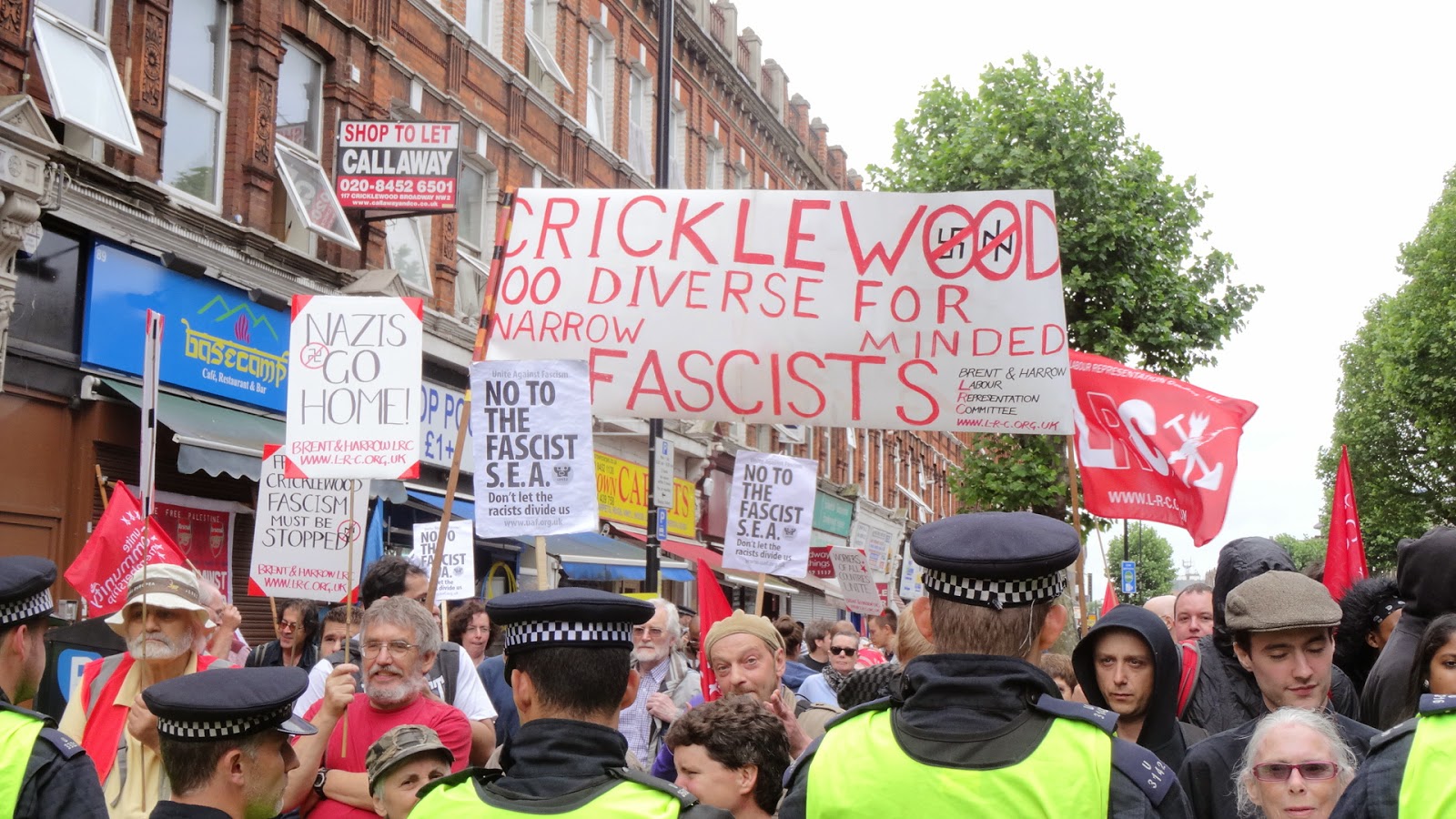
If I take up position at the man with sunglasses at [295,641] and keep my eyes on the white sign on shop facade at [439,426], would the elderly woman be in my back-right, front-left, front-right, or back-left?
back-right

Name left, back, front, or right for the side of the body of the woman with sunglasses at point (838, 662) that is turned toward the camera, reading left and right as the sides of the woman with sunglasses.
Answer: front

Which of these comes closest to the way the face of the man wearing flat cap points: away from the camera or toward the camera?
toward the camera

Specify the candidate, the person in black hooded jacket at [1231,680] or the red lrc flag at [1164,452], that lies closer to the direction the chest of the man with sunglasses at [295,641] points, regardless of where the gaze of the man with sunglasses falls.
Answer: the person in black hooded jacket

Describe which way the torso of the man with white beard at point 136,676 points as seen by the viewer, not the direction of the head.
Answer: toward the camera

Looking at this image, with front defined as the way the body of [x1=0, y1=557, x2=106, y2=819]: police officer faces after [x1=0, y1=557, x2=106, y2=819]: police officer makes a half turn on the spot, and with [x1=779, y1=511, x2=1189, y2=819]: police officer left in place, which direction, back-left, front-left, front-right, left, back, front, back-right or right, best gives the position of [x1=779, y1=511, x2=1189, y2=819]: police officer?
left

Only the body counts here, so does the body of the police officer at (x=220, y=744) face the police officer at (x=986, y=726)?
no

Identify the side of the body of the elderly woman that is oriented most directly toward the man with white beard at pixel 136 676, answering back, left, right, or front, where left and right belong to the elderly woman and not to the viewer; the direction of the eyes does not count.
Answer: right

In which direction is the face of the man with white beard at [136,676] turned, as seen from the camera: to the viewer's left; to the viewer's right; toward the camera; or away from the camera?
toward the camera

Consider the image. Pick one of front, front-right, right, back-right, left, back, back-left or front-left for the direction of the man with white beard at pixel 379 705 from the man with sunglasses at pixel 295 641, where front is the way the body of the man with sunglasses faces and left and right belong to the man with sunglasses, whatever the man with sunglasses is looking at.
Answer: front-left

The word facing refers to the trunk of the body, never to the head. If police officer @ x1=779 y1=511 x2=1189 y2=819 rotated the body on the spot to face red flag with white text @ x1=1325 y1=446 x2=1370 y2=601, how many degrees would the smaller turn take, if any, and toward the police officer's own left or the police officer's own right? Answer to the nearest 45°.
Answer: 0° — they already face it

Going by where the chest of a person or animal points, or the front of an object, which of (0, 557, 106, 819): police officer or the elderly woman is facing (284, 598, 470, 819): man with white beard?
the police officer

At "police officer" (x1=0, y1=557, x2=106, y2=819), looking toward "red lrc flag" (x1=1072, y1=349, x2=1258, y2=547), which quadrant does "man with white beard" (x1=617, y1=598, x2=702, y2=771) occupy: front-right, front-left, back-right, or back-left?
front-left

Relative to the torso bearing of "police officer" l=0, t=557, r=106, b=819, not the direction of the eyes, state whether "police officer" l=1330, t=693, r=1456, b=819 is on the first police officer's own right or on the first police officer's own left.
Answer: on the first police officer's own right

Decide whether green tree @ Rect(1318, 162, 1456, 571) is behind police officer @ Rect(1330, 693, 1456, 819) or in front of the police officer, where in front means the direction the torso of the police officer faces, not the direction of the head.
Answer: in front

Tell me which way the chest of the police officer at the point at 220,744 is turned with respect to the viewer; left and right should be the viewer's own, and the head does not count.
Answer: facing away from the viewer and to the right of the viewer

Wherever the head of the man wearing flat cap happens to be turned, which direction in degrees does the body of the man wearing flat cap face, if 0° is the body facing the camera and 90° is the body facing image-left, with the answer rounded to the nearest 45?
approximately 315°

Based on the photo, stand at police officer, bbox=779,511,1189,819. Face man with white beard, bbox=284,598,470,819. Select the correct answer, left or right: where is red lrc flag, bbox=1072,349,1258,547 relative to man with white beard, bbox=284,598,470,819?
right

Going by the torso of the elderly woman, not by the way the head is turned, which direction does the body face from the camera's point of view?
toward the camera

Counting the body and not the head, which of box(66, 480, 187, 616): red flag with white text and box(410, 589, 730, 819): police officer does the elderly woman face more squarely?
the police officer

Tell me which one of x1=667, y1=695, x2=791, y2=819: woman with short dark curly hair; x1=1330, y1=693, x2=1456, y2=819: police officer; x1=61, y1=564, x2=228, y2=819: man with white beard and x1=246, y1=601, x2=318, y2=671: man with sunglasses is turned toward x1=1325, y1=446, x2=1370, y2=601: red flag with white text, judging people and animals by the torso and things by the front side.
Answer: the police officer
